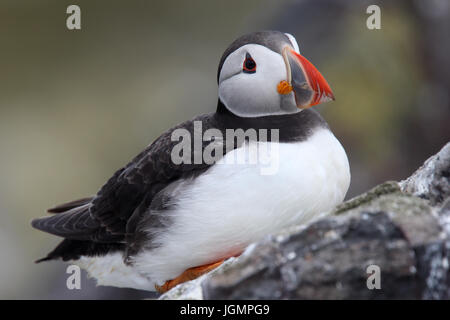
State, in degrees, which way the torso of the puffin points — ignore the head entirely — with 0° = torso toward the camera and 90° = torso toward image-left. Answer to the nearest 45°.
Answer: approximately 270°

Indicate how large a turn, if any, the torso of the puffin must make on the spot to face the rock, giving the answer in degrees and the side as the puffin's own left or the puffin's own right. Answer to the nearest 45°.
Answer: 0° — it already faces it
